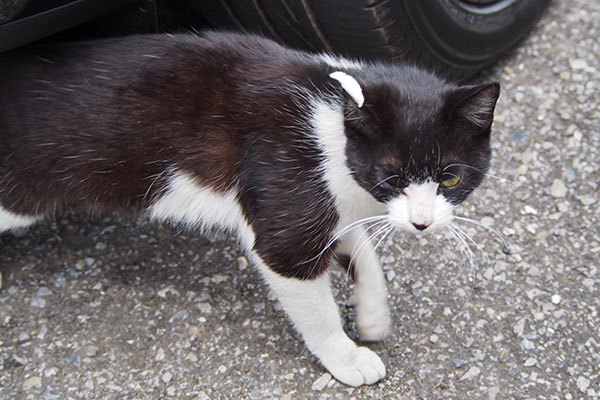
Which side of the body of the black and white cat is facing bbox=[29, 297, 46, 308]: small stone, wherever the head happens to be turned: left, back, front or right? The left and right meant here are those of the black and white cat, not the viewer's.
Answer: back

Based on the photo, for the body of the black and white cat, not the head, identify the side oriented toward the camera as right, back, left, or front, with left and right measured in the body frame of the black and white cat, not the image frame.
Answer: right

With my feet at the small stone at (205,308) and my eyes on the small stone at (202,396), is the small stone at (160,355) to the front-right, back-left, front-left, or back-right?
front-right

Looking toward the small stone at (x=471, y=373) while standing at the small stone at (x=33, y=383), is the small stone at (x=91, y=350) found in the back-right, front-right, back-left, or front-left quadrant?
front-left

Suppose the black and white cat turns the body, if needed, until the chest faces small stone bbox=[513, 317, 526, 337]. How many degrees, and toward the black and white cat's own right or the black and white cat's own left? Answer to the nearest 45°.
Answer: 0° — it already faces it

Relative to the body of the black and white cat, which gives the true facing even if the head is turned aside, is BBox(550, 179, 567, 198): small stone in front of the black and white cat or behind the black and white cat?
in front

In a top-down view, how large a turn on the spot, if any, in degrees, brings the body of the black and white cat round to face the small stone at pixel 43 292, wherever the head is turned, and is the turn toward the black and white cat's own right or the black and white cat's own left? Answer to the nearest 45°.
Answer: approximately 180°

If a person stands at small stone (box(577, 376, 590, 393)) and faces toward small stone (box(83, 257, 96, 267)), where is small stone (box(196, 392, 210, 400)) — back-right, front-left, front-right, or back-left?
front-left

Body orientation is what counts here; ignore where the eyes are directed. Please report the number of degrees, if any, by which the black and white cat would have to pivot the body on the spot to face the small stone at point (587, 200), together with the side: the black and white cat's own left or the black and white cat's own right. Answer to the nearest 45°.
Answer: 0° — it already faces it
